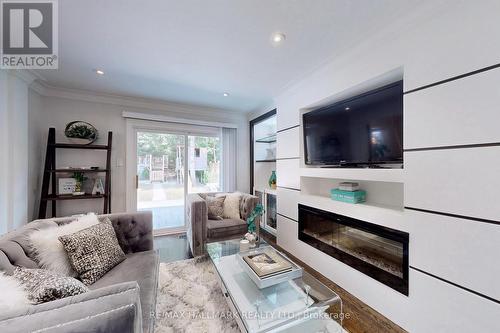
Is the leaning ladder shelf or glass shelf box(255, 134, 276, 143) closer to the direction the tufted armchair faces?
the glass shelf

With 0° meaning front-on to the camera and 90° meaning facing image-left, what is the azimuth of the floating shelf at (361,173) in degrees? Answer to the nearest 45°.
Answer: approximately 45°

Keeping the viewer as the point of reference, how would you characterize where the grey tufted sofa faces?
facing to the right of the viewer

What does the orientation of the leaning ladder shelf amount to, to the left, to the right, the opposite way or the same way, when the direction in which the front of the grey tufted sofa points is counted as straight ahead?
to the right

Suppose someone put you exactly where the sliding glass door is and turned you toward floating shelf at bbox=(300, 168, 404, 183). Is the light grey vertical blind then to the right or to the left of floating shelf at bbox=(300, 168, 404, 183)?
left

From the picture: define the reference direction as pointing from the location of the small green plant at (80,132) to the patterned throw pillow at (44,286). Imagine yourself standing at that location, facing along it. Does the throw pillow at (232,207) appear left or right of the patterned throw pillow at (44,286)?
left

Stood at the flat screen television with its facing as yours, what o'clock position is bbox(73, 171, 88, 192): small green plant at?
The small green plant is roughly at 1 o'clock from the flat screen television.

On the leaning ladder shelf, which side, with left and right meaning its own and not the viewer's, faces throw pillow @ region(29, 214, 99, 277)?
front

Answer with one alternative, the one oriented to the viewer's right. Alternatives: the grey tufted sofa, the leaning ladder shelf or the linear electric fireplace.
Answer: the grey tufted sofa

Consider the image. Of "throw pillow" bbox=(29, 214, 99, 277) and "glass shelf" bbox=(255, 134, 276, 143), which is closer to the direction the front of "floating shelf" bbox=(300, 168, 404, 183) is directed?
the throw pillow

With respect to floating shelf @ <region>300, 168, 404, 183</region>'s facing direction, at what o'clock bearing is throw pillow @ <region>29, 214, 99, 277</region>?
The throw pillow is roughly at 12 o'clock from the floating shelf.

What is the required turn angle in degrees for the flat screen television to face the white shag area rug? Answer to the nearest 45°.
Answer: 0° — it already faces it

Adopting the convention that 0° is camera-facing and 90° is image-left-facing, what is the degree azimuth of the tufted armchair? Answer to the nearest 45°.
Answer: approximately 315°
